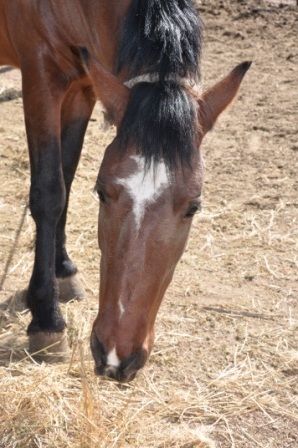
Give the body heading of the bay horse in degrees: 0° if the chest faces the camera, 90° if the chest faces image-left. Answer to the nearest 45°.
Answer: approximately 315°
